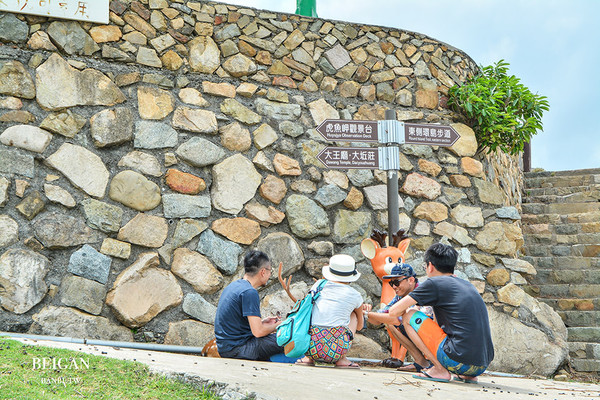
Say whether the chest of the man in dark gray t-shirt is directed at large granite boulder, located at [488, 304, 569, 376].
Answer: no

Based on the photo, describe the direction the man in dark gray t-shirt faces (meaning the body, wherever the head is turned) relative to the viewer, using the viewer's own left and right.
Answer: facing away from the viewer and to the left of the viewer

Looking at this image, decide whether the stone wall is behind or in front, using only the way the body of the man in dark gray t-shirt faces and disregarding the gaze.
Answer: in front

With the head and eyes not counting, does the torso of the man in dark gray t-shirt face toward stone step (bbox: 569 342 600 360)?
no

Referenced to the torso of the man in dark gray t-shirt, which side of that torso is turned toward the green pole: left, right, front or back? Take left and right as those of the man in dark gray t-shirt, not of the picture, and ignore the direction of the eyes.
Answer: front

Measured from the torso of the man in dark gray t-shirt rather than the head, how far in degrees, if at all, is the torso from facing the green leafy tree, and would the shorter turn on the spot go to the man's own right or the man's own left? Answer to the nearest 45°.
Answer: approximately 45° to the man's own right

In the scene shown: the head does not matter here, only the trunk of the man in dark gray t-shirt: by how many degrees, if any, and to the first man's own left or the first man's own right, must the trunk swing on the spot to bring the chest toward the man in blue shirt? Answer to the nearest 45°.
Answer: approximately 45° to the first man's own left

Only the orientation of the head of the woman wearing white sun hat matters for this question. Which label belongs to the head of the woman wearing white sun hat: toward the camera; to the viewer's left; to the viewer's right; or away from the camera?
away from the camera

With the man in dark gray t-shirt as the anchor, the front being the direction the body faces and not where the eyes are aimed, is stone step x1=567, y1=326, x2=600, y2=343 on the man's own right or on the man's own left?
on the man's own right
